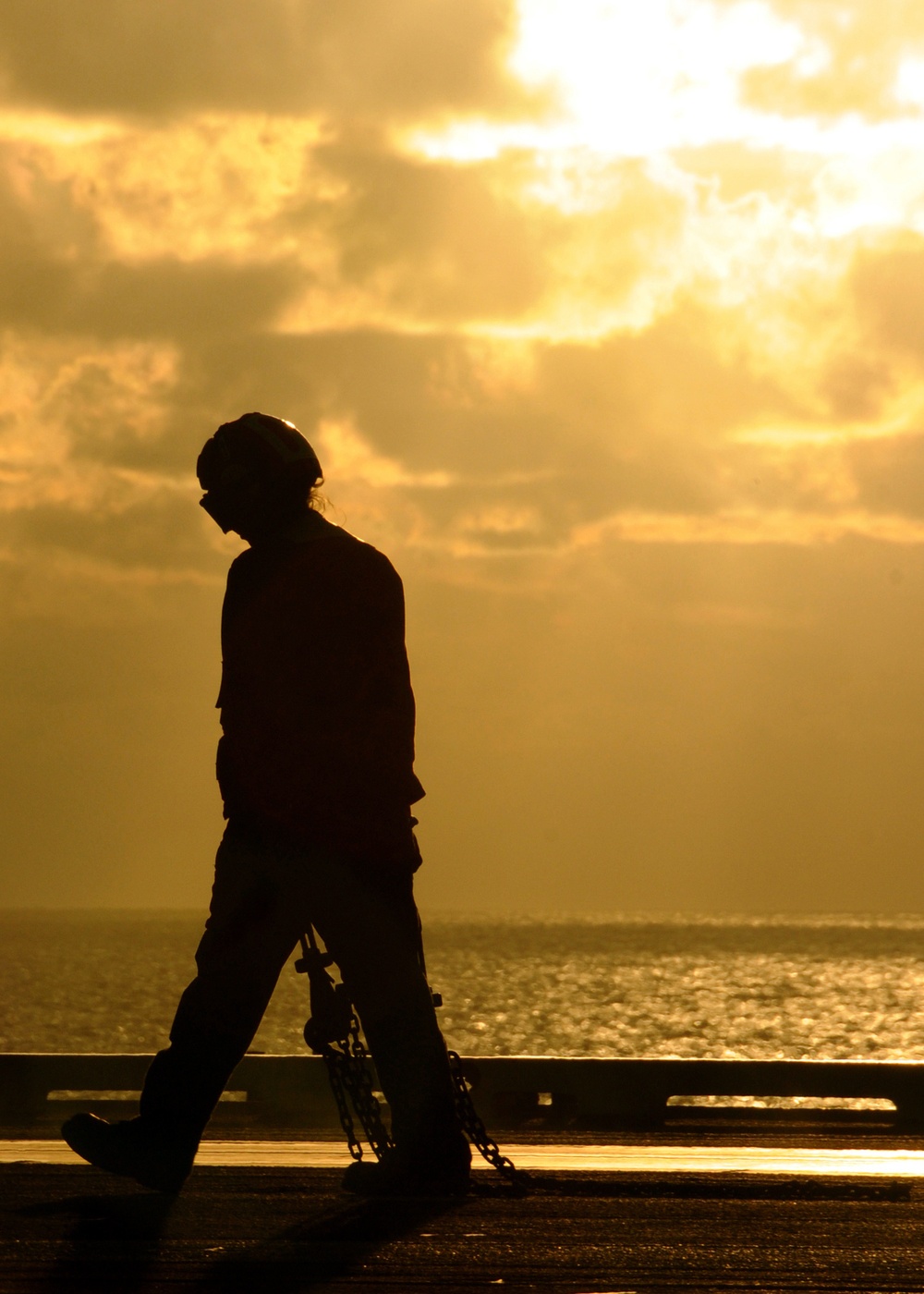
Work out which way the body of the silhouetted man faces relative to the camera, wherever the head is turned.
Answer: to the viewer's left

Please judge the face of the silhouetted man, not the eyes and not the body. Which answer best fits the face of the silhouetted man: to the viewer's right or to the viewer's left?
to the viewer's left
